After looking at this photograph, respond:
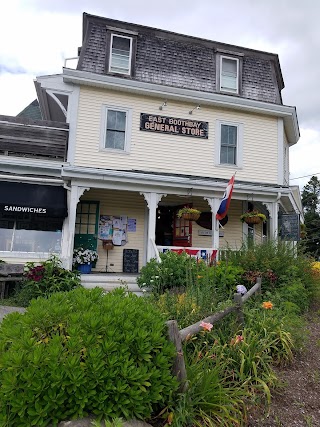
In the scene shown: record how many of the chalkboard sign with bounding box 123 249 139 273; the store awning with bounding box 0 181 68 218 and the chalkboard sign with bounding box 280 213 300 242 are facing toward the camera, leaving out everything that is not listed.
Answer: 3

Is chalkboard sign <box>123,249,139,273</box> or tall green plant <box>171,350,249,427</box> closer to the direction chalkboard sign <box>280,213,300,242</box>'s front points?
the tall green plant

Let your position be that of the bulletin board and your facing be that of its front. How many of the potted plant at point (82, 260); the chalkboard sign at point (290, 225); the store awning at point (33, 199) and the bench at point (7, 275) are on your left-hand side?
1

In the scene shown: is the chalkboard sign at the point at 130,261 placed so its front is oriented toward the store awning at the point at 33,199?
no

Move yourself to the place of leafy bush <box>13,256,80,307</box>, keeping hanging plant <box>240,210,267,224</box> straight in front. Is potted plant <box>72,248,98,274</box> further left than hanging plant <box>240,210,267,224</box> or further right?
left

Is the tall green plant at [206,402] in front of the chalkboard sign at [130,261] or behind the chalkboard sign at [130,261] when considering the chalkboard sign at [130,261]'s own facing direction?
in front

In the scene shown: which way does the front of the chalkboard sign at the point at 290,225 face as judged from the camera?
facing the viewer

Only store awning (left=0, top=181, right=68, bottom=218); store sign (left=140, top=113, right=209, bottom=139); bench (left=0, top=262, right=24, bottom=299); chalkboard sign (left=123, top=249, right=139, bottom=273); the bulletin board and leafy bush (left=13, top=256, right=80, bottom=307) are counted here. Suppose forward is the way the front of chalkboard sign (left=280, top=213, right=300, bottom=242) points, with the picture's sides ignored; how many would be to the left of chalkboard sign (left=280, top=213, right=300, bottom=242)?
0

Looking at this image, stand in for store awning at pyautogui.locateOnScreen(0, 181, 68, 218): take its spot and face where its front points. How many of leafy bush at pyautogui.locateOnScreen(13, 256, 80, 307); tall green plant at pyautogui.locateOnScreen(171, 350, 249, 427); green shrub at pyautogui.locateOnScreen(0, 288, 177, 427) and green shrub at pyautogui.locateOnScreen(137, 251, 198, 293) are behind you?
0

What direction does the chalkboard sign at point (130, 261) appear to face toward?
toward the camera

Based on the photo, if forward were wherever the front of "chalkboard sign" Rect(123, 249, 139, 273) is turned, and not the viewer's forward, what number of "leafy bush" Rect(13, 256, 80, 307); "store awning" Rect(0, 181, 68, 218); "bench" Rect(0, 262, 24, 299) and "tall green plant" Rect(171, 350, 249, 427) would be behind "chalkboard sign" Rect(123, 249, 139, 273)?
0

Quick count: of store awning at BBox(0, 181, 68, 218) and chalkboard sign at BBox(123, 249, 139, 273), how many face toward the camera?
2

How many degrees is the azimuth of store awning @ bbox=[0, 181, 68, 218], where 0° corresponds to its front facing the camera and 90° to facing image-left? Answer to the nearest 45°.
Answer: approximately 0°

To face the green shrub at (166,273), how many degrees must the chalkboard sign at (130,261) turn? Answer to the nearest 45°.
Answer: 0° — it already faces it

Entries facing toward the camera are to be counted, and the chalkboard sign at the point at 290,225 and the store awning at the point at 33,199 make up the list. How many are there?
2

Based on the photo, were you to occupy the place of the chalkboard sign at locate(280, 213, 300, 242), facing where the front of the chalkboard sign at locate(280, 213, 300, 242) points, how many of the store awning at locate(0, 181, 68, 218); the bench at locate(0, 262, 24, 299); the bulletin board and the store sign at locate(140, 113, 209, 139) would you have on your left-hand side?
0

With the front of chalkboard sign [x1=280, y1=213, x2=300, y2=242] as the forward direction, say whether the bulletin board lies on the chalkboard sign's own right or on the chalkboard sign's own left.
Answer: on the chalkboard sign's own right

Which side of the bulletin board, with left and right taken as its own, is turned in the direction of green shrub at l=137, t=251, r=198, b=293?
front

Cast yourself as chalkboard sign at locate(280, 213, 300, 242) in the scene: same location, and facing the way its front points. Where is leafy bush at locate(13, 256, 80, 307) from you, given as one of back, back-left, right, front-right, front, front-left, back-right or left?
front-right

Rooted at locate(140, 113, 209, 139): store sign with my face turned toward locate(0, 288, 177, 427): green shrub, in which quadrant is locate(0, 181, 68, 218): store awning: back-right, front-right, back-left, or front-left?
front-right

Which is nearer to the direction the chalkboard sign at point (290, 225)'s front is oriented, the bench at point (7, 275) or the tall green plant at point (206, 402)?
the tall green plant
